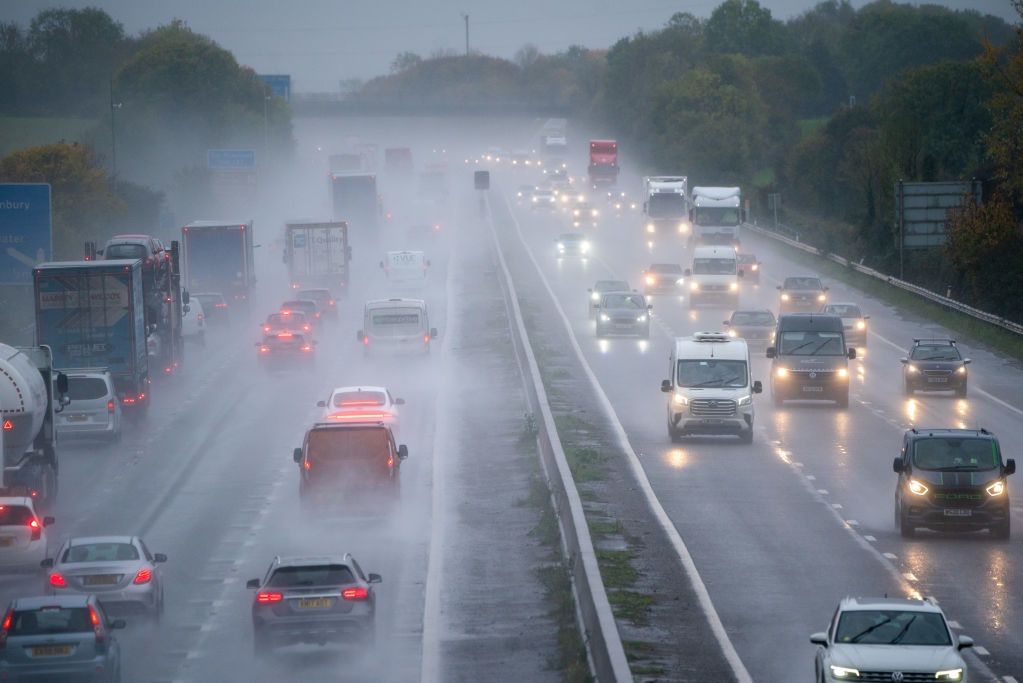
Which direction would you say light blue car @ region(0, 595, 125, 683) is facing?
away from the camera

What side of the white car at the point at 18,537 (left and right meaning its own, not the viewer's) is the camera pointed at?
back

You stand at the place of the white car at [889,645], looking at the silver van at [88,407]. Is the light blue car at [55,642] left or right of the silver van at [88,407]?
left

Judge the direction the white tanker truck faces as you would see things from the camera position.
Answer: facing away from the viewer

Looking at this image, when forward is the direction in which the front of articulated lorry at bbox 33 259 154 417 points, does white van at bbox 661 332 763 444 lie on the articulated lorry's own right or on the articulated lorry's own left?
on the articulated lorry's own right

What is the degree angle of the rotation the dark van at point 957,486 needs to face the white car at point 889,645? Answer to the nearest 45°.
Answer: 0° — it already faces it

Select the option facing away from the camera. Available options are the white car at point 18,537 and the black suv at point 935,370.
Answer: the white car

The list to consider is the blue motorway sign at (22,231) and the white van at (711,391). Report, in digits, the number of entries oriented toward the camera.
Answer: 2

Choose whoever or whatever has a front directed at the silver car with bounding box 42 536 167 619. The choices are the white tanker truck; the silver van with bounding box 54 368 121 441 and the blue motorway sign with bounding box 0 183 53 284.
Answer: the blue motorway sign

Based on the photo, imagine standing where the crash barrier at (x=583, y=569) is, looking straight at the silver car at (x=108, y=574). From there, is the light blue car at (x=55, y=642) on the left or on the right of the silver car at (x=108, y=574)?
left

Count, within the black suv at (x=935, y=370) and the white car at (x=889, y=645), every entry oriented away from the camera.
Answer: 0

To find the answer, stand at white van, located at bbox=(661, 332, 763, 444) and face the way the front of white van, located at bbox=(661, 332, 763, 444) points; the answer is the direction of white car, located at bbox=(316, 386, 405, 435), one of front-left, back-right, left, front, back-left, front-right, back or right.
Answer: right

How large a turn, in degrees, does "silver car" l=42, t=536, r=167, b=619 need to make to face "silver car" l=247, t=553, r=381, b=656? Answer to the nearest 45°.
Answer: approximately 135° to its right

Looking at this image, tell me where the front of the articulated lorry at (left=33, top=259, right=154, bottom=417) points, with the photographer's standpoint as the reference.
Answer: facing away from the viewer

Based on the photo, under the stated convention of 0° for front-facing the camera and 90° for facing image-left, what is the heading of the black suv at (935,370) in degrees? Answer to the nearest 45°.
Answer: approximately 0°

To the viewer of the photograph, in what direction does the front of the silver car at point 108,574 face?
facing away from the viewer

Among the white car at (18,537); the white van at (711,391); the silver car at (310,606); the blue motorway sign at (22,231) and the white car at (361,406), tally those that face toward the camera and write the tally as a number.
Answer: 2
